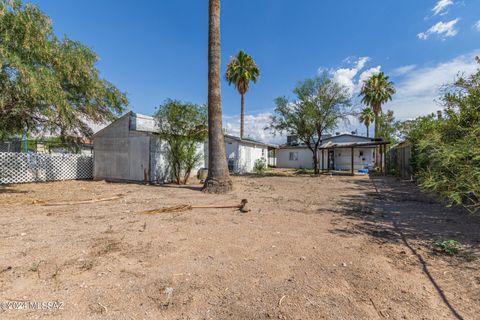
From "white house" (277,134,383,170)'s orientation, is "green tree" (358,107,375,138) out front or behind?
behind

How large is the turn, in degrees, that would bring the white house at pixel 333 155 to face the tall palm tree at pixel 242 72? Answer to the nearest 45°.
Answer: approximately 45° to its right

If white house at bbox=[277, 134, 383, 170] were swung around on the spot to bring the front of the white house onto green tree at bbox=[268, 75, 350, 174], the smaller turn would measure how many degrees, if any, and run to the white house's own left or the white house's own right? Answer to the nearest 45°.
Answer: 0° — it already faces it

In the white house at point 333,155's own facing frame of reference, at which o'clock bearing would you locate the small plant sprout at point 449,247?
The small plant sprout is roughly at 12 o'clock from the white house.

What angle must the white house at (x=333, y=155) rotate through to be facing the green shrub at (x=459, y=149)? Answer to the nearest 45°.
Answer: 0° — it already faces it

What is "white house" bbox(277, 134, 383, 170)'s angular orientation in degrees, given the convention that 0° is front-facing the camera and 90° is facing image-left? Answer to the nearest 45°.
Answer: approximately 0°

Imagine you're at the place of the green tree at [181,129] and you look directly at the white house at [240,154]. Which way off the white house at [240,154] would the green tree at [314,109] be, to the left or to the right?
right

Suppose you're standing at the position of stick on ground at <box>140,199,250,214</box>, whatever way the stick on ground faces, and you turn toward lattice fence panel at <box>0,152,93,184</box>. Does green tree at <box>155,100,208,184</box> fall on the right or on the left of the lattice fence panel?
right
